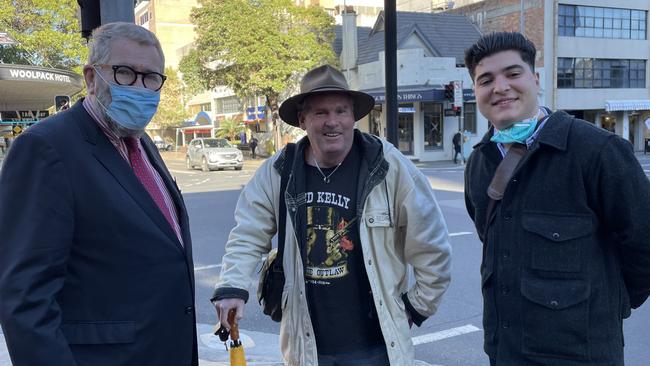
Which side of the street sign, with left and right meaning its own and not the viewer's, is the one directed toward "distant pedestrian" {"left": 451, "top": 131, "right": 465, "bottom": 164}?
back

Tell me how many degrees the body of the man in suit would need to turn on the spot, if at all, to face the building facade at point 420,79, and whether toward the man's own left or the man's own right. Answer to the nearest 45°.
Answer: approximately 90° to the man's own left

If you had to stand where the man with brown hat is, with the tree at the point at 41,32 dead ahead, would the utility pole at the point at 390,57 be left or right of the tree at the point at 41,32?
right

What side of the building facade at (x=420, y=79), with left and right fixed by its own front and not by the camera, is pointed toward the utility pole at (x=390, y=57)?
front

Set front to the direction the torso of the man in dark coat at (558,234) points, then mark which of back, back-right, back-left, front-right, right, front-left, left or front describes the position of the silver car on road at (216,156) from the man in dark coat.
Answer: right

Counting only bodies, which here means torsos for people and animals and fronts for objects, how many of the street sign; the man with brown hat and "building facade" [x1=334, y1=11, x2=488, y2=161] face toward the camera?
3

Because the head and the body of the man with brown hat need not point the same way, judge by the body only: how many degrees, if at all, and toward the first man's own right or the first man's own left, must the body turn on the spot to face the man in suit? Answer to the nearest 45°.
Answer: approximately 45° to the first man's own right

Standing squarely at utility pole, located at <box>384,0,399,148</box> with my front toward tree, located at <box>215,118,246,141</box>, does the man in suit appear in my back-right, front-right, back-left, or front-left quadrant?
back-left

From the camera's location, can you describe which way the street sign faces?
facing the viewer

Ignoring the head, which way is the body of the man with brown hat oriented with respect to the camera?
toward the camera

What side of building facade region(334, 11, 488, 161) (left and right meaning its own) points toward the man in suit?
front

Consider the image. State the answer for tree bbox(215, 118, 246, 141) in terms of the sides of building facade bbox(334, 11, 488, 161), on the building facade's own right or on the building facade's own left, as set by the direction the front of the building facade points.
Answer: on the building facade's own right

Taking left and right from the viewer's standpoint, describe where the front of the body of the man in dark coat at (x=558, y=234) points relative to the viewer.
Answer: facing the viewer and to the left of the viewer

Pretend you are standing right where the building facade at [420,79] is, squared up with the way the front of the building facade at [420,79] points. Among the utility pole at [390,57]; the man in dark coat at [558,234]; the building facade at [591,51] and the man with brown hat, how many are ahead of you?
3
